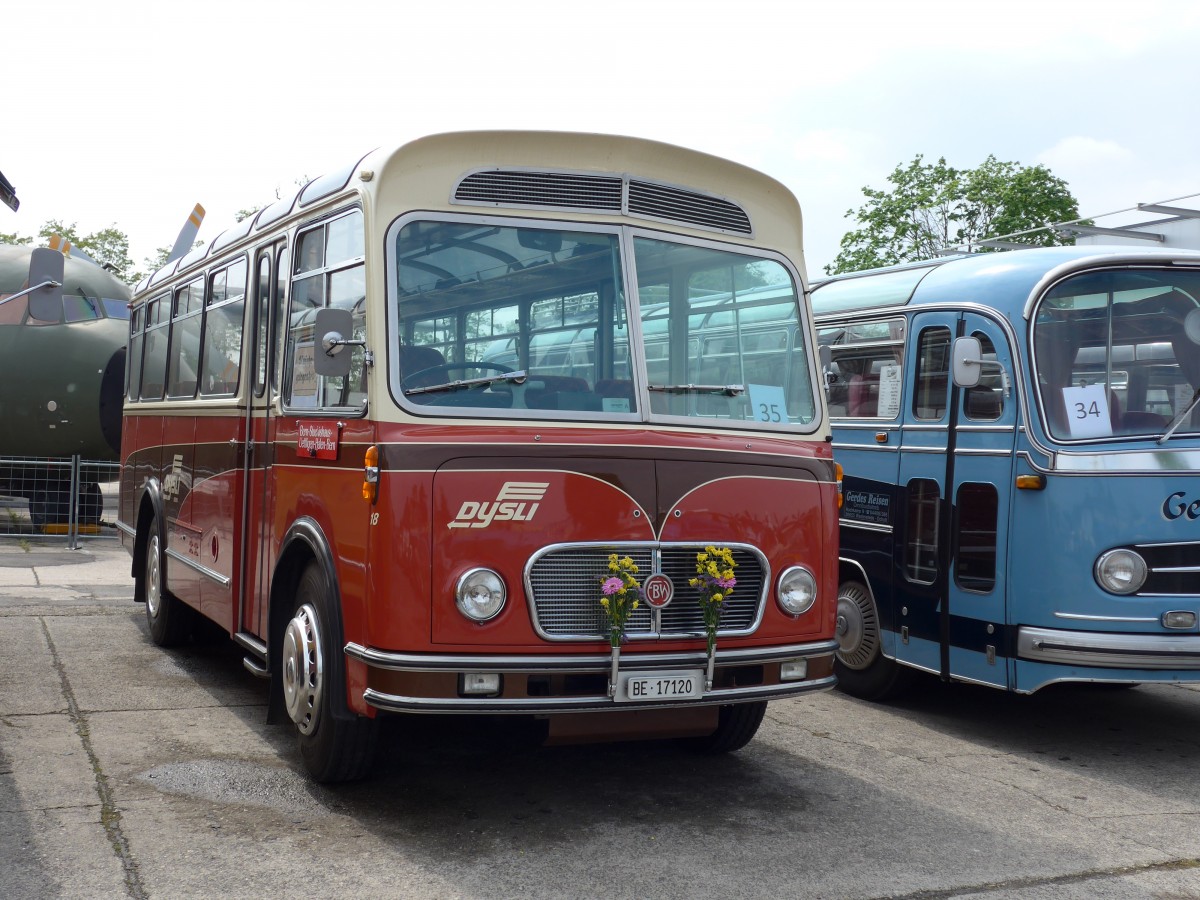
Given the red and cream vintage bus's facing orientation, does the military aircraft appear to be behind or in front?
behind

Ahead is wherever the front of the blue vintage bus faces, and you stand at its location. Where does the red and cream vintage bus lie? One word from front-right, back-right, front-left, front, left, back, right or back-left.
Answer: right

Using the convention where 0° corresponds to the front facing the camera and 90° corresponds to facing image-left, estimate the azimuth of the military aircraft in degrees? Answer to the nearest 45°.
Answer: approximately 315°

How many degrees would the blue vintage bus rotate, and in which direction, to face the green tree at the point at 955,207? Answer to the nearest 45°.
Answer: approximately 135° to its left

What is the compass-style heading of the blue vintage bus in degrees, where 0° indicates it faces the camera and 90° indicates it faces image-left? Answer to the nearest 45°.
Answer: approximately 315°

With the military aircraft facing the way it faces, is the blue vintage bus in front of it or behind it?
in front

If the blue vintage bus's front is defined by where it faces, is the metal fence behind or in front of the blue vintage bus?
behind

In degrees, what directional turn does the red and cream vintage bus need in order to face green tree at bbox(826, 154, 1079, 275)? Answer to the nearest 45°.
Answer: approximately 90° to its left

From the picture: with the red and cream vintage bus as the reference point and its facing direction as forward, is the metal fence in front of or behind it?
behind

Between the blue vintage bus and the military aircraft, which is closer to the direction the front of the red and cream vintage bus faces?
the blue vintage bus

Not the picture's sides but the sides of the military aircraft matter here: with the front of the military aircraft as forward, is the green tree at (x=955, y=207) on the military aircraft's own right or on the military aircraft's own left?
on the military aircraft's own left
